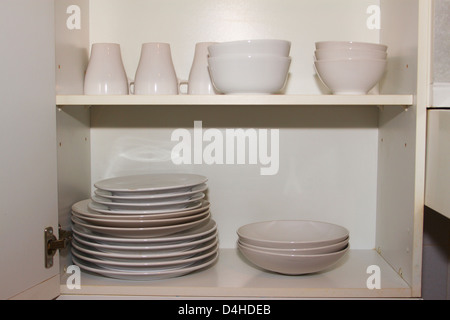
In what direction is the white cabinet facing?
toward the camera
